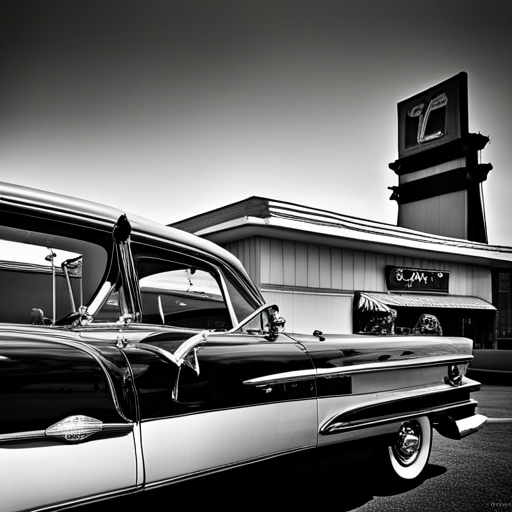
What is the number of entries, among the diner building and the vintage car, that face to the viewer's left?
0

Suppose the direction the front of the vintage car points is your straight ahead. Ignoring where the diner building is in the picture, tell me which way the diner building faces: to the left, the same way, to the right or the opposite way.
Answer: to the right

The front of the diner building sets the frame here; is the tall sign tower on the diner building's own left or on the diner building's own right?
on the diner building's own left

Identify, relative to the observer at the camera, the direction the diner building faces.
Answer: facing the viewer and to the right of the viewer

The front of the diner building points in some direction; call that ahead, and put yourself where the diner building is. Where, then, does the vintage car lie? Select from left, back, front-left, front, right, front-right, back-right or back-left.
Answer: front-right

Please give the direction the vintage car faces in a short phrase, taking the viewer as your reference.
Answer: facing away from the viewer and to the right of the viewer
